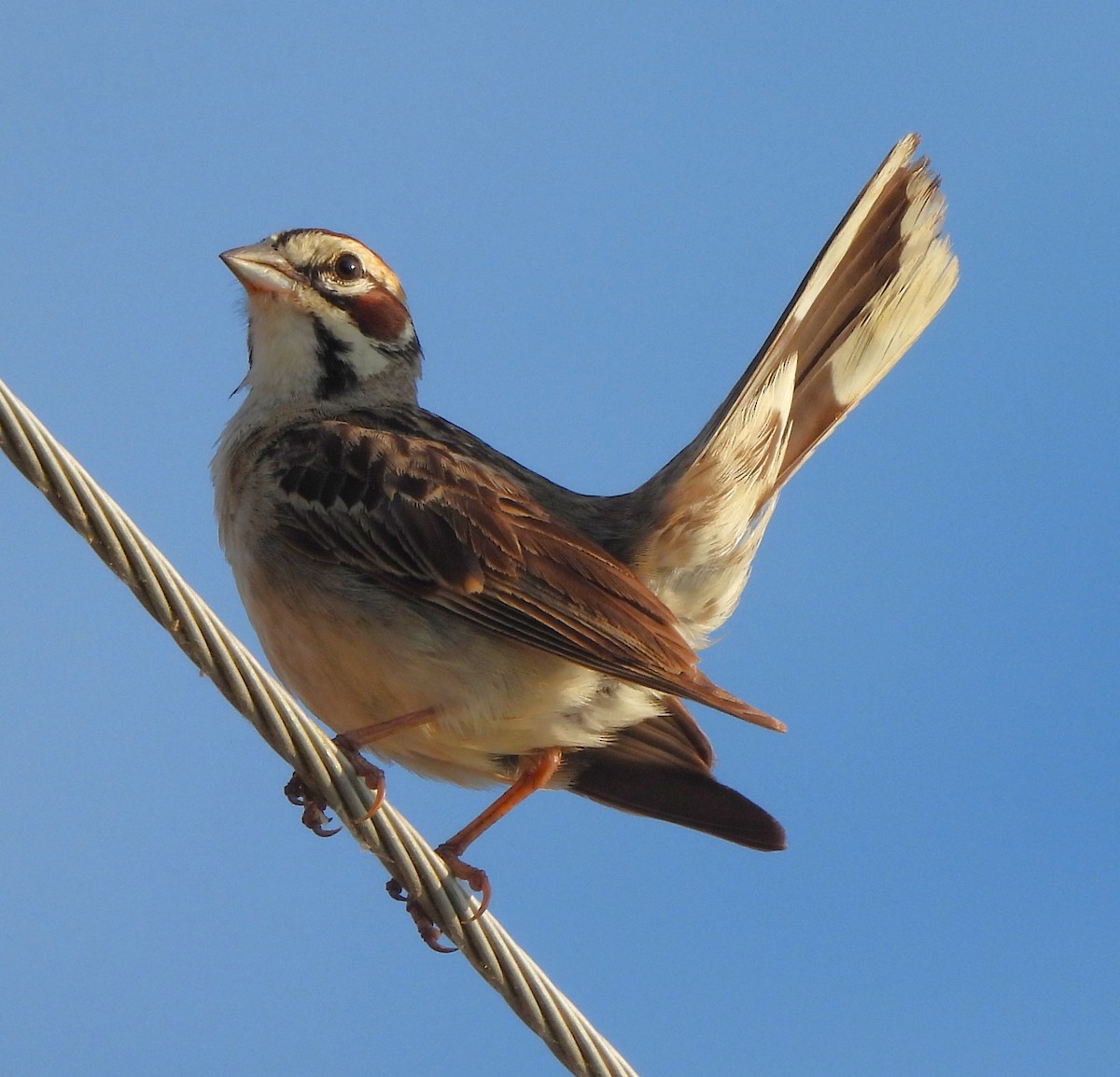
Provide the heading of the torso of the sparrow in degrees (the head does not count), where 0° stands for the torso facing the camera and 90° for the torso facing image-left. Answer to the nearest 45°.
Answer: approximately 90°
